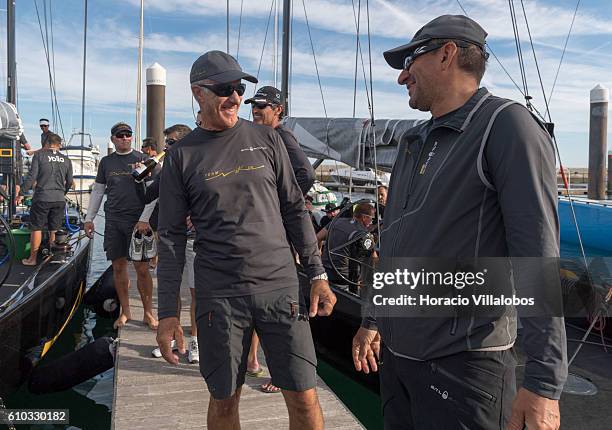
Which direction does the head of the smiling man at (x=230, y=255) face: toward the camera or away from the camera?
toward the camera

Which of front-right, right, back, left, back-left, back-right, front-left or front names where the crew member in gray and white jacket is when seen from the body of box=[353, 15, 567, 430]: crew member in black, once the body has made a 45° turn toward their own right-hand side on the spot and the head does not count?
front-right

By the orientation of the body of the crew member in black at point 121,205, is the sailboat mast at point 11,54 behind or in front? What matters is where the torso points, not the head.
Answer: behind

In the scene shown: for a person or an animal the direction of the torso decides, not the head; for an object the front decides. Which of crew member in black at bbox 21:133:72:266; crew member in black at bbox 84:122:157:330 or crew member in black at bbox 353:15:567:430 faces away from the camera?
crew member in black at bbox 21:133:72:266

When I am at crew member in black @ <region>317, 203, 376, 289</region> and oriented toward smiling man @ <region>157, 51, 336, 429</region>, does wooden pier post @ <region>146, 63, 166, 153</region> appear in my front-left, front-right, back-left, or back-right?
back-right

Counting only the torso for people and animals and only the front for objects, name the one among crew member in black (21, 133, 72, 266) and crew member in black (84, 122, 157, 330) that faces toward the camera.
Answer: crew member in black (84, 122, 157, 330)

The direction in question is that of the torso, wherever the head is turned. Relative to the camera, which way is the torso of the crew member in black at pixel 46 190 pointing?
away from the camera

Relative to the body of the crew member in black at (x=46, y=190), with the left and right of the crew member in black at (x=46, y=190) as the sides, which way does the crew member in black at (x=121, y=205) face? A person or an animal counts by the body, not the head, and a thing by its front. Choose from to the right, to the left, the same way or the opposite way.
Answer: the opposite way

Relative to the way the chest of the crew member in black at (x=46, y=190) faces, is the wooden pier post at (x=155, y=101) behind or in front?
in front

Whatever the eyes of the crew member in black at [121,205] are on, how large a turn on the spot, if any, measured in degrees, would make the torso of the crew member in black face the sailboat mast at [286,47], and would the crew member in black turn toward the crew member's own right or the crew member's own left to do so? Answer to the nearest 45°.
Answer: approximately 135° to the crew member's own left

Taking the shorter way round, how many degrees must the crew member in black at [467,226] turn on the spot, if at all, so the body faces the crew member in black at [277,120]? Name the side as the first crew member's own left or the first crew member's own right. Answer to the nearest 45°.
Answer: approximately 90° to the first crew member's own right

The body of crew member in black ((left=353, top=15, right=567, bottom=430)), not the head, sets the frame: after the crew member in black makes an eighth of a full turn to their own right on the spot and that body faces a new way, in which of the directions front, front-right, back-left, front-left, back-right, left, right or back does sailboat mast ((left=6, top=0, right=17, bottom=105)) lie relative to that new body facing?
front-right

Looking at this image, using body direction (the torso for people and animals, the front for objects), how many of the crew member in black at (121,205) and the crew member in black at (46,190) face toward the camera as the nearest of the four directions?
1

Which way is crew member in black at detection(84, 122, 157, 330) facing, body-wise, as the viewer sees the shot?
toward the camera

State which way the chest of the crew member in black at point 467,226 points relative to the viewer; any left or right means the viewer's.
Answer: facing the viewer and to the left of the viewer

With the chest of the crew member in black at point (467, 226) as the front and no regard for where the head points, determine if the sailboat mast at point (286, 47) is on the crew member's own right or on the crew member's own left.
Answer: on the crew member's own right

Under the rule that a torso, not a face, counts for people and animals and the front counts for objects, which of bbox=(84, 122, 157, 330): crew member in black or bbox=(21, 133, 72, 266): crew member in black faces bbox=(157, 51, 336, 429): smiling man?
bbox=(84, 122, 157, 330): crew member in black

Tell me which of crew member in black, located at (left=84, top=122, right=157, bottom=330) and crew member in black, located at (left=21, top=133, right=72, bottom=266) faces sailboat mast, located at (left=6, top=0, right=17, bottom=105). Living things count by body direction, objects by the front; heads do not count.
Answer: crew member in black, located at (left=21, top=133, right=72, bottom=266)

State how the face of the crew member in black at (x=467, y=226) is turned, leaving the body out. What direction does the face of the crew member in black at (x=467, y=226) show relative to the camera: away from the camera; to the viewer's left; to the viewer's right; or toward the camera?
to the viewer's left
